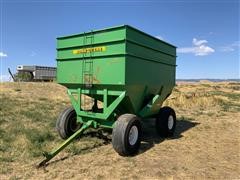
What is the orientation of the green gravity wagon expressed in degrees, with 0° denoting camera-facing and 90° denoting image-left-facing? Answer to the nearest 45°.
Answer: approximately 45°
